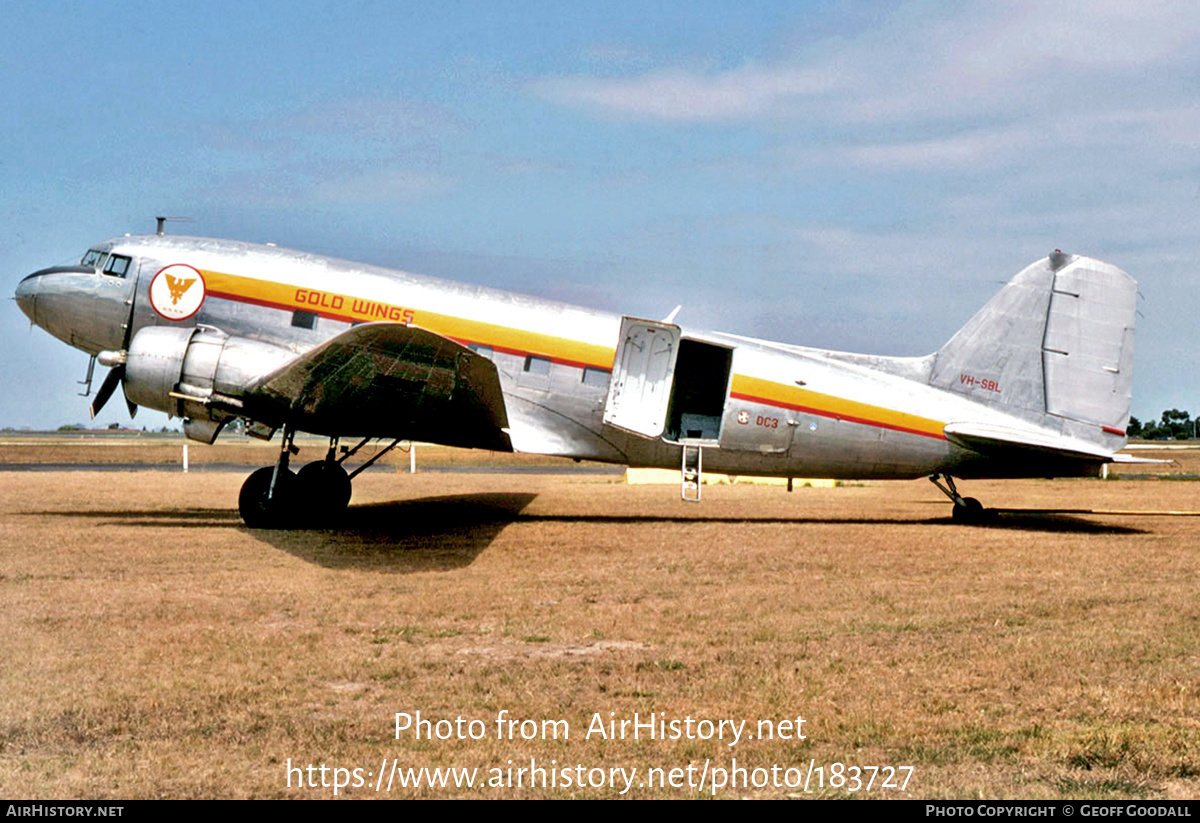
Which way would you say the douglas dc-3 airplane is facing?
to the viewer's left
